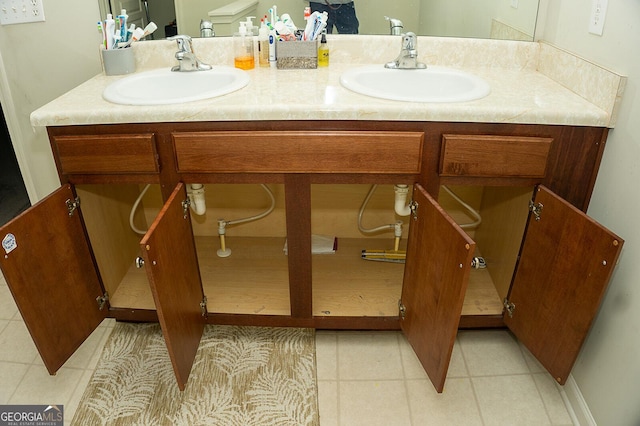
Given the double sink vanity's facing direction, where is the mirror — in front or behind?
behind

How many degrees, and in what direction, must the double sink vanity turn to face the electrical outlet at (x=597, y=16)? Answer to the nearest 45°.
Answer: approximately 90° to its left

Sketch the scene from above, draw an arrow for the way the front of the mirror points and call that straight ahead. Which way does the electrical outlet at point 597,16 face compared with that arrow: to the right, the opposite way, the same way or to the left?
to the right

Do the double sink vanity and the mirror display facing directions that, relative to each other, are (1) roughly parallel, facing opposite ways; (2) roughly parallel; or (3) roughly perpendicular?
roughly parallel

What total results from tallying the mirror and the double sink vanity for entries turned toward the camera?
2

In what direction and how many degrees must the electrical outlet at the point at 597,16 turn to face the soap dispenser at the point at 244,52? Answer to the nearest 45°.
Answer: approximately 45° to its right

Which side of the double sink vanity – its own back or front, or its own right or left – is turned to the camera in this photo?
front

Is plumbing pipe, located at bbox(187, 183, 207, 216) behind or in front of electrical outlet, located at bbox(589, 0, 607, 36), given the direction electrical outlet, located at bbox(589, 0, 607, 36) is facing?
in front

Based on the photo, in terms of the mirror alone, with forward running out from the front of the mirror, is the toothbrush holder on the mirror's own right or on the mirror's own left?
on the mirror's own right

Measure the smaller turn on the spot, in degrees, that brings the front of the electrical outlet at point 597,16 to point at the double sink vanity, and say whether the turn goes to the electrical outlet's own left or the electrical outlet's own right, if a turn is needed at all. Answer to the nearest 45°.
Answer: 0° — it already faces it

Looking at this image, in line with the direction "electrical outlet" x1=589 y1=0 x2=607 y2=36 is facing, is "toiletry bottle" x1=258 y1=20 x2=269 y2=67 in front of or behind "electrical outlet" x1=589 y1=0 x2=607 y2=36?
in front

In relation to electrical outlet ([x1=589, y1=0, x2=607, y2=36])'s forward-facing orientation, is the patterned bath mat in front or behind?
in front

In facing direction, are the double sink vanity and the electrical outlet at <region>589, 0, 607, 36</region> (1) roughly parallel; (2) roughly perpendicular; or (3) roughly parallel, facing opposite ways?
roughly perpendicular

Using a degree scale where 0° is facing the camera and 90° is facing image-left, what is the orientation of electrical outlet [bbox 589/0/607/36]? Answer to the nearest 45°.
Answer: approximately 45°

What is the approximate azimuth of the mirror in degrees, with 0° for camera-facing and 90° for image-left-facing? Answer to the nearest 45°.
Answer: approximately 0°
